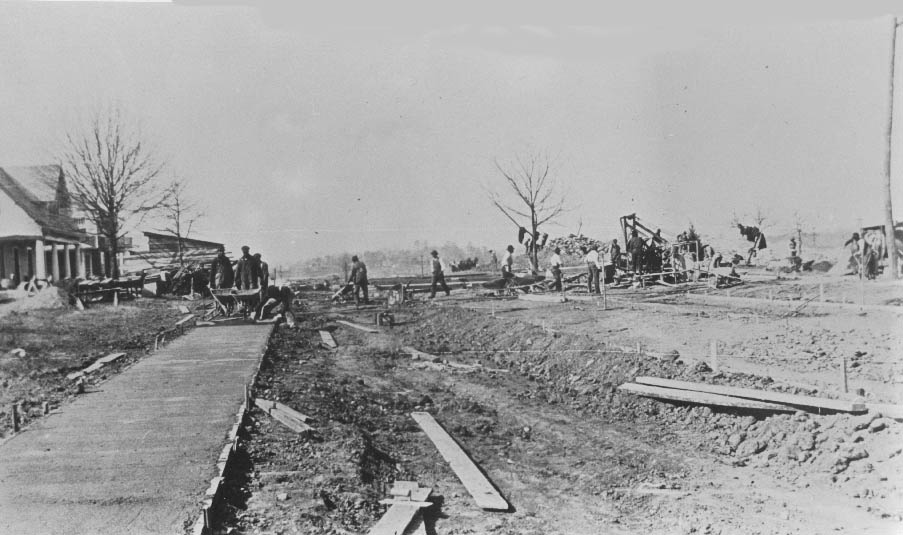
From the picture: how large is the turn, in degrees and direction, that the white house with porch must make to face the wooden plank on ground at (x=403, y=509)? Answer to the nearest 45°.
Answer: approximately 45° to its right

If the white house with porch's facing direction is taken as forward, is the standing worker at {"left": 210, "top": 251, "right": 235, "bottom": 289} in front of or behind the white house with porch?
in front

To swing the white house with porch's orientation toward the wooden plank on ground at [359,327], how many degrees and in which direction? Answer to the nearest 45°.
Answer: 0° — it already faces it

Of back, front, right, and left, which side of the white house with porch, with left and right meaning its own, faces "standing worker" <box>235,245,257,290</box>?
front

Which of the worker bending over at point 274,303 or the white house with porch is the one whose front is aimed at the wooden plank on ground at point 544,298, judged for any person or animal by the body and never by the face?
the white house with porch

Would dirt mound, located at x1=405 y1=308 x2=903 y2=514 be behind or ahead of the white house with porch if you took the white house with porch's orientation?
ahead

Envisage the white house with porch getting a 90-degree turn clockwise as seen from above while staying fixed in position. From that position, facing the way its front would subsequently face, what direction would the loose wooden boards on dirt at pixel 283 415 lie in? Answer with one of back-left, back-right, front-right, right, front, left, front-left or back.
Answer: front-left

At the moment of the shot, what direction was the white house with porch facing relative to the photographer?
facing the viewer and to the right of the viewer

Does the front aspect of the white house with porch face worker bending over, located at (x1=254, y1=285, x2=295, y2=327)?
yes
